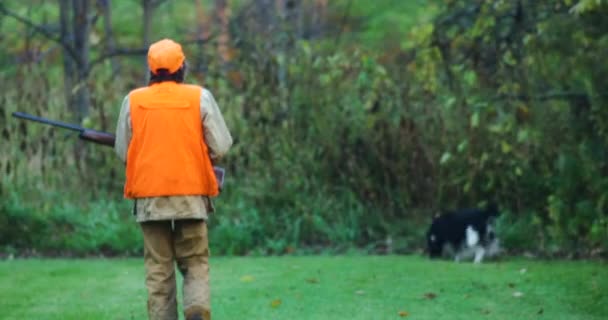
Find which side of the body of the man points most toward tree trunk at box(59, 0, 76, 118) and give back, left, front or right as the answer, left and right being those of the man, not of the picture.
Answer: front

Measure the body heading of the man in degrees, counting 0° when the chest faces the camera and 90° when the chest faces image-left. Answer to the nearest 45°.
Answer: approximately 180°

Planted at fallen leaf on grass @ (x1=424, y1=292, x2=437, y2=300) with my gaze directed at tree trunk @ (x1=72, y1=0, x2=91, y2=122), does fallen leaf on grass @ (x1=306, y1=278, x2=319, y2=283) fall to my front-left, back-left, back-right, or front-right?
front-left

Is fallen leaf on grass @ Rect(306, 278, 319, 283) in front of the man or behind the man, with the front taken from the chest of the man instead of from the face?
in front

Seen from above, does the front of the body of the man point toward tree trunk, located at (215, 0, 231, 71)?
yes

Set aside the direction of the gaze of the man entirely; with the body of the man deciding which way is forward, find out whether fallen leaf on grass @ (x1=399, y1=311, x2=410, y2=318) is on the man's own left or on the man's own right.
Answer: on the man's own right

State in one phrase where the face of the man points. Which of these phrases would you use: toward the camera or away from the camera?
away from the camera

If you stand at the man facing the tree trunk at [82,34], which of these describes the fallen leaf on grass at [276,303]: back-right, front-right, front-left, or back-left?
front-right

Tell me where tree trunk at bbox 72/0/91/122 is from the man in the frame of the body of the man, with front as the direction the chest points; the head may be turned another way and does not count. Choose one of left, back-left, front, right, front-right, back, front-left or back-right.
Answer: front

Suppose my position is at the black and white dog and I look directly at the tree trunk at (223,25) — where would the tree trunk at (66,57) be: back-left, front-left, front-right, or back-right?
front-left

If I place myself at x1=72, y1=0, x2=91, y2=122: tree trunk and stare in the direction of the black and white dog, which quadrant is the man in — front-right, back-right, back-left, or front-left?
front-right

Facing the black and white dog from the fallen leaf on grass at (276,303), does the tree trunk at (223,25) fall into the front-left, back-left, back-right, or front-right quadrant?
front-left

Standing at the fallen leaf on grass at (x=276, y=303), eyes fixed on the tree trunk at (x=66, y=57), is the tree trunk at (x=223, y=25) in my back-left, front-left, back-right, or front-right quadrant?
front-right

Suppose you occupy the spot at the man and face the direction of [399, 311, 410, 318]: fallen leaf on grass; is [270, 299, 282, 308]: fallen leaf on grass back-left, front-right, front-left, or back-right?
front-left
